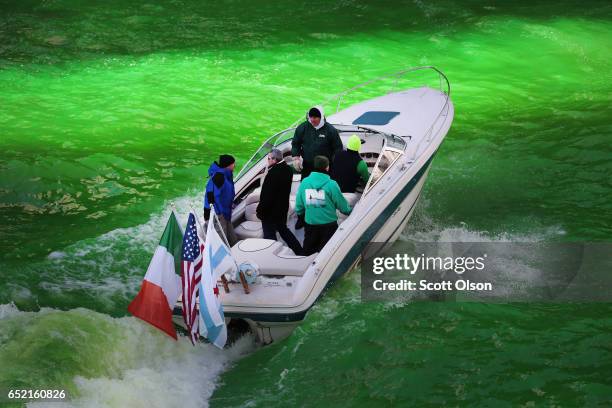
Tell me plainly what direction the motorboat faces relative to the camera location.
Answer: facing away from the viewer and to the right of the viewer

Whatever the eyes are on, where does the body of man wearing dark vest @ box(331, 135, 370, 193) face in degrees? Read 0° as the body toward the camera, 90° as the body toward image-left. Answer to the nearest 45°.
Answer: approximately 225°

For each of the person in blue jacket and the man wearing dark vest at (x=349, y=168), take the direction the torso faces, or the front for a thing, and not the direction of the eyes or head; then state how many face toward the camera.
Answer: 0

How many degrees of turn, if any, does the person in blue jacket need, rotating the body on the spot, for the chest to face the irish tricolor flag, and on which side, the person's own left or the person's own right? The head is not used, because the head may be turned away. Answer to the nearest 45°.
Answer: approximately 90° to the person's own right

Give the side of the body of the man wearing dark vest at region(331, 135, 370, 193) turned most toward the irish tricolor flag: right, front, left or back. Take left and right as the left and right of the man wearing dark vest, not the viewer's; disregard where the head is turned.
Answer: back

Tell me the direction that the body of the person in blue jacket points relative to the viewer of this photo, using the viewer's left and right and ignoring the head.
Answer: facing to the right of the viewer

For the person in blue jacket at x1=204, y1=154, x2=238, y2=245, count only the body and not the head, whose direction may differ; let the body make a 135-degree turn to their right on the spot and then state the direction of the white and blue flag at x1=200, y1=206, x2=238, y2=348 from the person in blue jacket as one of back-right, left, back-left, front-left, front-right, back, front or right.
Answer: front-left

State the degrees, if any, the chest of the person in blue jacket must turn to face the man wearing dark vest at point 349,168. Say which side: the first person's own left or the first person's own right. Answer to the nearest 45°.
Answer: approximately 45° to the first person's own left
